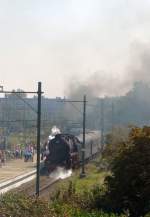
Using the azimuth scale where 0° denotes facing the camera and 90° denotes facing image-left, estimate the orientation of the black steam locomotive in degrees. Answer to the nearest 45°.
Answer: approximately 45°

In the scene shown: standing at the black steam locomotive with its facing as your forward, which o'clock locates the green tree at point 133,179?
The green tree is roughly at 10 o'clock from the black steam locomotive.
